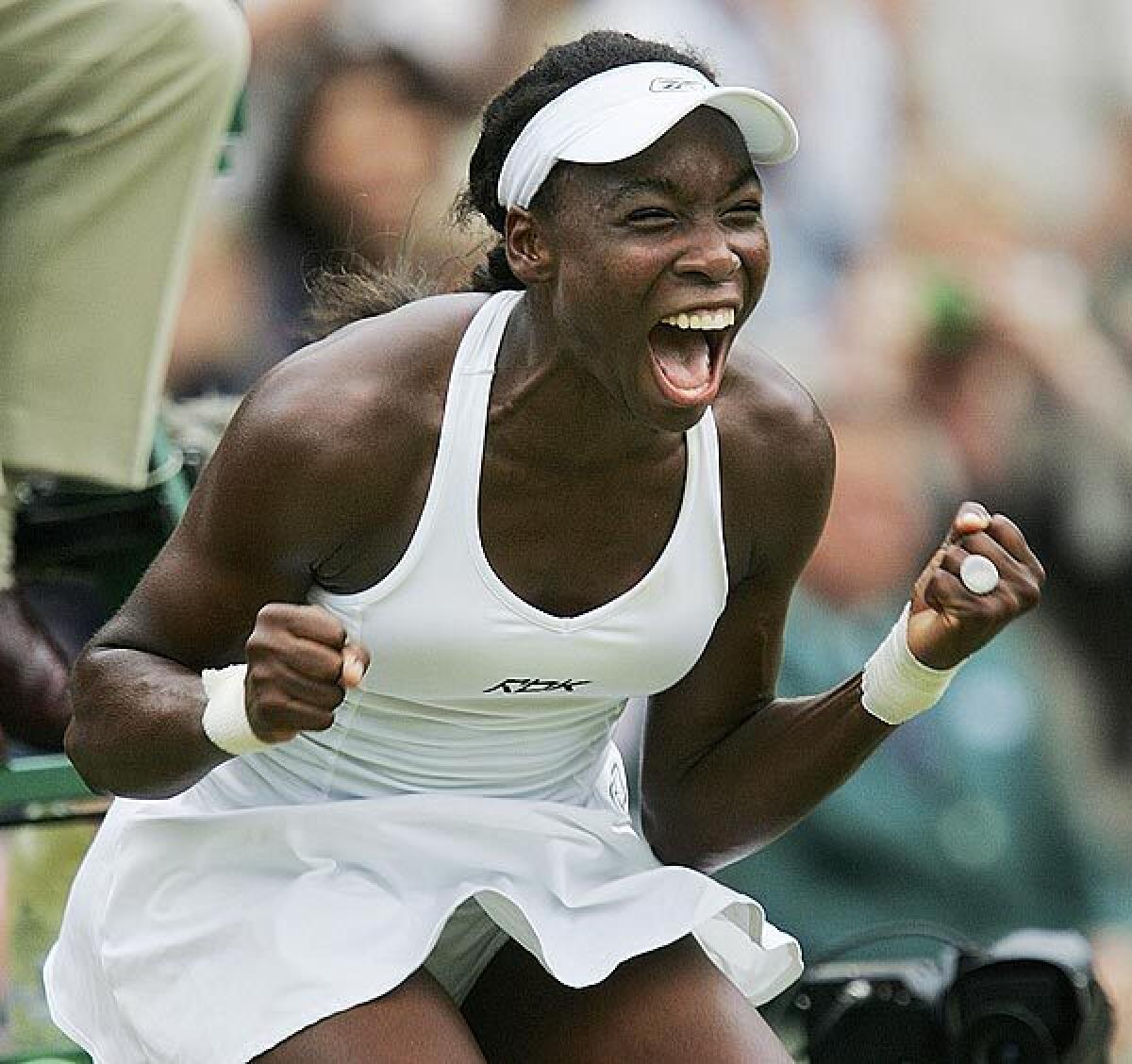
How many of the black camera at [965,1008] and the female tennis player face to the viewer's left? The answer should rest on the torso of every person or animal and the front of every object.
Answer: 0

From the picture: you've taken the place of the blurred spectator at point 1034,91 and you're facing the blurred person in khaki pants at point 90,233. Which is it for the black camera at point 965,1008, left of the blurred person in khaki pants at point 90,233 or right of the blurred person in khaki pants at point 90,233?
left

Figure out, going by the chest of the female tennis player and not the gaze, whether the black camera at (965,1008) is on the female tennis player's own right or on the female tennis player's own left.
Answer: on the female tennis player's own left

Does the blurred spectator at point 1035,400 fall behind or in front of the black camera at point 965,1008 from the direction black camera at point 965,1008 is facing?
behind

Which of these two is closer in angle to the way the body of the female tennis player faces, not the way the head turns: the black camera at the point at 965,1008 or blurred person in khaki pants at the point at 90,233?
the black camera

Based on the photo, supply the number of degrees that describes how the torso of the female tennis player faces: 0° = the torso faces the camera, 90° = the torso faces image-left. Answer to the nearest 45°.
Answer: approximately 315°

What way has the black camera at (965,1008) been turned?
toward the camera

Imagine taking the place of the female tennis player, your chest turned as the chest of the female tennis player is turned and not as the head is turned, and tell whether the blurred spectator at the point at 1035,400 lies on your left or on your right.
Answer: on your left

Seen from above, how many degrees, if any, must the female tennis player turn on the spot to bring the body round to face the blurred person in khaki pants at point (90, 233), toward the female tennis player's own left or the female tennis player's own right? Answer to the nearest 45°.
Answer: approximately 180°
